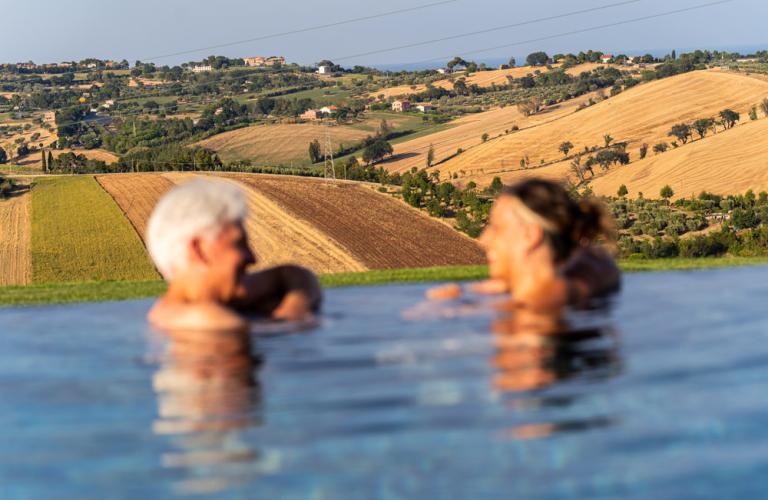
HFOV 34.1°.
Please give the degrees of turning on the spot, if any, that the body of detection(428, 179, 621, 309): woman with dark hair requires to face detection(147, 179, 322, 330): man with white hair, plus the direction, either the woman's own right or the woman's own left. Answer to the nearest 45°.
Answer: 0° — they already face them

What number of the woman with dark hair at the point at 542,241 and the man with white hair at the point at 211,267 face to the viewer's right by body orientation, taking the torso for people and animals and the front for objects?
1

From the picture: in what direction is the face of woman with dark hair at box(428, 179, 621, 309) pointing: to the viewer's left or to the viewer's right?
to the viewer's left

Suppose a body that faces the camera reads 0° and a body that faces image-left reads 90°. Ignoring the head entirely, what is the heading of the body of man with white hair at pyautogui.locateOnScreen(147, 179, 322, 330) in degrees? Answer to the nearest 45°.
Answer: approximately 270°

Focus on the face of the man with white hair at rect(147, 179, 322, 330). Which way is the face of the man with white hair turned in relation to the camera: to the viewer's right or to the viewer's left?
to the viewer's right

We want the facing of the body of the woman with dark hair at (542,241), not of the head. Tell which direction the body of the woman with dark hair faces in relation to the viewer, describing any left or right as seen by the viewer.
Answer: facing to the left of the viewer

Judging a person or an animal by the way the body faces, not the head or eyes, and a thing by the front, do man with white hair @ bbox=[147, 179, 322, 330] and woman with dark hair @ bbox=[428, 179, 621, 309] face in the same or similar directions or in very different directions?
very different directions

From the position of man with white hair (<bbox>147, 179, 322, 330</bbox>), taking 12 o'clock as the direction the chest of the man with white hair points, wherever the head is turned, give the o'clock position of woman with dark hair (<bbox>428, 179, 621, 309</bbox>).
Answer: The woman with dark hair is roughly at 12 o'clock from the man with white hair.
